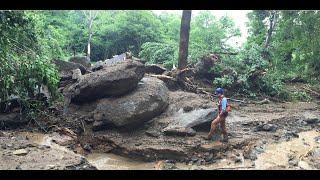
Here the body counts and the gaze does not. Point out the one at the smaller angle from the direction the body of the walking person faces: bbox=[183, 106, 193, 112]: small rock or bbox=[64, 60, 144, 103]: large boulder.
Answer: the large boulder

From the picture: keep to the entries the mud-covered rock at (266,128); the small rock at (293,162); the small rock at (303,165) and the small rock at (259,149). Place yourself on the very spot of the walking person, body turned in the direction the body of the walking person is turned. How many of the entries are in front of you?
0

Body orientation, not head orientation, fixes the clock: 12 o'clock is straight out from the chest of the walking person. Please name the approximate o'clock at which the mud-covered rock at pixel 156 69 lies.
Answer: The mud-covered rock is roughly at 2 o'clock from the walking person.

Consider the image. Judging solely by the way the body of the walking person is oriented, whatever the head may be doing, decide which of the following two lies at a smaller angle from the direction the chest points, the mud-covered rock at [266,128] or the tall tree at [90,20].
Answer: the tall tree

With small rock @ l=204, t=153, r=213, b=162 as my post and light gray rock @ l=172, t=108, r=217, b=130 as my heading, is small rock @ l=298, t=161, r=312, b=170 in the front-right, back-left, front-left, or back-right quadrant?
back-right

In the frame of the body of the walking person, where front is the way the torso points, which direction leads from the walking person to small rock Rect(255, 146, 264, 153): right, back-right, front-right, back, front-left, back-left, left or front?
back

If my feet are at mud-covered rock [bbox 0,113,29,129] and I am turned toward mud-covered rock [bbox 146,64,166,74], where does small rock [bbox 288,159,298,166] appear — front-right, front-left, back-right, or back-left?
front-right

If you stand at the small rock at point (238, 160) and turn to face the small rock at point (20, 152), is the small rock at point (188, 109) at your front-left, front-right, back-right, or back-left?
front-right

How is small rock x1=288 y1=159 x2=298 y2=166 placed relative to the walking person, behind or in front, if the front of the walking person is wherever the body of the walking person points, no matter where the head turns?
behind

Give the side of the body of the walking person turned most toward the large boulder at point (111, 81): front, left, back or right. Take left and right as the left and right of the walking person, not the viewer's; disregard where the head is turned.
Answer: front

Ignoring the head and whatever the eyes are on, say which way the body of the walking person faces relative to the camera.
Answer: to the viewer's left

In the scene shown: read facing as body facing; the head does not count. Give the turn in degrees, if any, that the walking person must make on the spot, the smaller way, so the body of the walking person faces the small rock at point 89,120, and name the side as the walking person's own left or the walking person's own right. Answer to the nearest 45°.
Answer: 0° — they already face it

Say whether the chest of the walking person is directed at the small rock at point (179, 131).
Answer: yes

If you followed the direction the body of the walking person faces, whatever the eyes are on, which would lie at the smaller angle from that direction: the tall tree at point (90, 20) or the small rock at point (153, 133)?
the small rock

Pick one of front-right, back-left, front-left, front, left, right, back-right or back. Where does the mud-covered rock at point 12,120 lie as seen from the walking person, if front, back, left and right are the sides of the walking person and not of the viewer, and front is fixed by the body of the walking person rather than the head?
front

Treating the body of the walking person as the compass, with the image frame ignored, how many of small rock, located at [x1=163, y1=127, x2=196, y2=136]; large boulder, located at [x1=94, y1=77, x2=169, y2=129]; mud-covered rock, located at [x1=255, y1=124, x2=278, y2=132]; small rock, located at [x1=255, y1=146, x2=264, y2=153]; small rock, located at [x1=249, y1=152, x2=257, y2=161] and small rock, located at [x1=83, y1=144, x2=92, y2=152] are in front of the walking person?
3

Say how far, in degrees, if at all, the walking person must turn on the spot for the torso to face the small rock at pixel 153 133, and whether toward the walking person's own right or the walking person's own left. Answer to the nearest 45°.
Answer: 0° — they already face it
